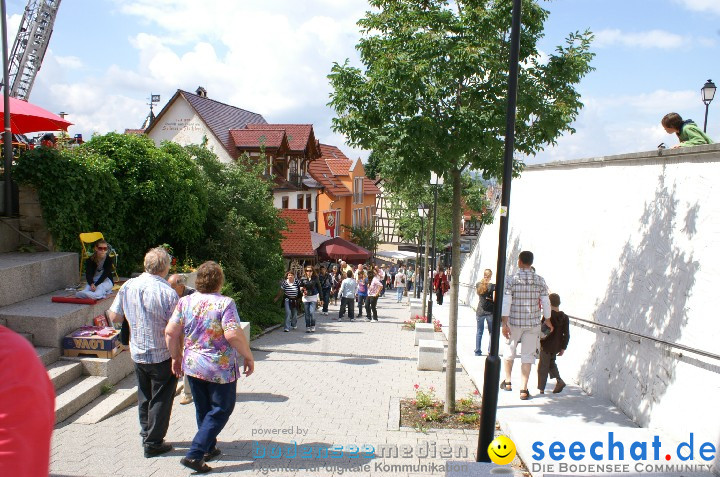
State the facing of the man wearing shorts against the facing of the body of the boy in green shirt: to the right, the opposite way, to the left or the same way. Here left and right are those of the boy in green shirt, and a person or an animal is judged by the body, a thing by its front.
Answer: to the right

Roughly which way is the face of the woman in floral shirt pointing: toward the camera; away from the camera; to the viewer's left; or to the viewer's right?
away from the camera

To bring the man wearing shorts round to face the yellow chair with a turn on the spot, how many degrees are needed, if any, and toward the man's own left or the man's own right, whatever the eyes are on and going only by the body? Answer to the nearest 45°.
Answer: approximately 90° to the man's own left

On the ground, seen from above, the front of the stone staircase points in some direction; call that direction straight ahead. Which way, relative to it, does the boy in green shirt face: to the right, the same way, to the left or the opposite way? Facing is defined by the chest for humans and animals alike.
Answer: the opposite way

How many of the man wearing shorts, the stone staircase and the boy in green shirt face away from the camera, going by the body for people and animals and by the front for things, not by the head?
1

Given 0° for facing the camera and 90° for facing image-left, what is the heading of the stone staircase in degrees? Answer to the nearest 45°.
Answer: approximately 315°

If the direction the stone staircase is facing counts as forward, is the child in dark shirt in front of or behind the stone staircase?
in front

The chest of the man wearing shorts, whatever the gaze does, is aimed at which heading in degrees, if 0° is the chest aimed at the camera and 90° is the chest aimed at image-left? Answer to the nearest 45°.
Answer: approximately 180°

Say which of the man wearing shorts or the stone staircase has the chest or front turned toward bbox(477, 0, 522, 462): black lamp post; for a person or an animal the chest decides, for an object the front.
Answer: the stone staircase

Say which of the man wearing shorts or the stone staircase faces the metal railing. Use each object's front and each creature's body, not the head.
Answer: the stone staircase

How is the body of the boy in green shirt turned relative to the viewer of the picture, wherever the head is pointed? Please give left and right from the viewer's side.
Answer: facing to the left of the viewer

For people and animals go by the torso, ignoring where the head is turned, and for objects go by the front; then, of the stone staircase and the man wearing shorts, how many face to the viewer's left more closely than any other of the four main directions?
0

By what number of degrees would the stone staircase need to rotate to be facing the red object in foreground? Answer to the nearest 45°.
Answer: approximately 45° to its right
